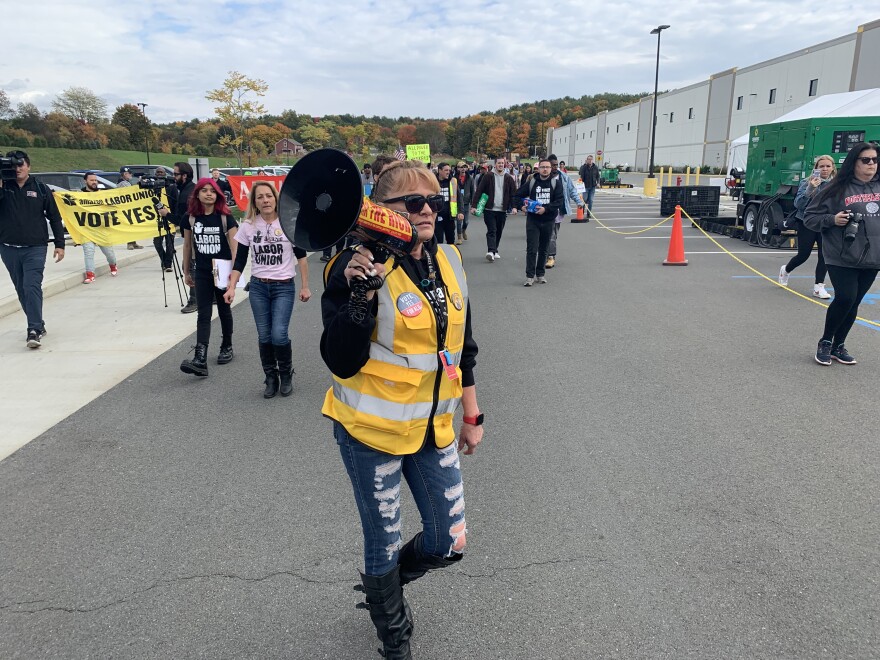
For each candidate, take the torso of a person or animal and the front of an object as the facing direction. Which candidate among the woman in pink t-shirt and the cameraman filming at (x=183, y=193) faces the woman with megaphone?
the woman in pink t-shirt

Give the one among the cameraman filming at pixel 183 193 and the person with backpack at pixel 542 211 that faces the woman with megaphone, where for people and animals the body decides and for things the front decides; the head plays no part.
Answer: the person with backpack

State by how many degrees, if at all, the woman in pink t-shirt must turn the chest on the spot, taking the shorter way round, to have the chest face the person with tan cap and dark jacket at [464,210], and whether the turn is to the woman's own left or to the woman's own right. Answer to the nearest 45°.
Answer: approximately 135° to the woman's own left

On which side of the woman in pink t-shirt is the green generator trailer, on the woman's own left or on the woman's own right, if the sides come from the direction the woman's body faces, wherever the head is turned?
on the woman's own left

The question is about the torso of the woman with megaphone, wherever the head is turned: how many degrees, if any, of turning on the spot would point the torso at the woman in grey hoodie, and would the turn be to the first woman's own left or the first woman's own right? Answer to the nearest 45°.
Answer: approximately 90° to the first woman's own left

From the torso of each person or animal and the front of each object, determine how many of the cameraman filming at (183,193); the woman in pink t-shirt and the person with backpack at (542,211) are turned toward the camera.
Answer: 2

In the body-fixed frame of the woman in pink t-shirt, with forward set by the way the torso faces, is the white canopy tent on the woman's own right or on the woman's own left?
on the woman's own left

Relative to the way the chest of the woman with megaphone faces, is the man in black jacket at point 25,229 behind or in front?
behind

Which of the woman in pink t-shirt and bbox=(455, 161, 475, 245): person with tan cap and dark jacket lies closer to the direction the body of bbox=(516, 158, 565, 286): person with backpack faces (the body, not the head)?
the woman in pink t-shirt

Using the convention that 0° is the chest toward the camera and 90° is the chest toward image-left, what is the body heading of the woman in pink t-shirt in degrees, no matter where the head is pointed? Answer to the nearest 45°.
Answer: approximately 0°

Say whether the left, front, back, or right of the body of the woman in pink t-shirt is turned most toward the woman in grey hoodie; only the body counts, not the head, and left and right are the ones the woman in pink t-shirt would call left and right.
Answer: left

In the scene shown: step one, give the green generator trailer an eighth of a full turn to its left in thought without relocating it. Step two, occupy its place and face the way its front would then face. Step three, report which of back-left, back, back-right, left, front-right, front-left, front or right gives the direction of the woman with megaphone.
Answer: right
